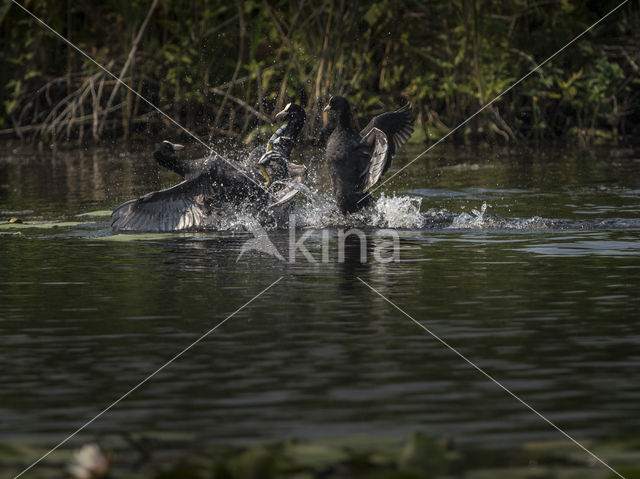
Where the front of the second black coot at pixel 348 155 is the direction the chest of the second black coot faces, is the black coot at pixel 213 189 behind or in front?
in front

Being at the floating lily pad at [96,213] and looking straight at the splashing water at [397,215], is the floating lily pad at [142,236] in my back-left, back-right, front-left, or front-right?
front-right

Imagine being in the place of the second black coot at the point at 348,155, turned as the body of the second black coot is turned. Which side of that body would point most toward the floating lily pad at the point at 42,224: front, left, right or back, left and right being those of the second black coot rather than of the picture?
front

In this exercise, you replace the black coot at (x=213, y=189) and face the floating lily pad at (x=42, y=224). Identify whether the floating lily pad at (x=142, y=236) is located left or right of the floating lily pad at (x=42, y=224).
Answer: left

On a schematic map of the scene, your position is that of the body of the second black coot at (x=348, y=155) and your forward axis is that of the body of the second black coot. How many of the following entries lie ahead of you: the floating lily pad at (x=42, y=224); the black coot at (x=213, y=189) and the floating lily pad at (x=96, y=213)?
3

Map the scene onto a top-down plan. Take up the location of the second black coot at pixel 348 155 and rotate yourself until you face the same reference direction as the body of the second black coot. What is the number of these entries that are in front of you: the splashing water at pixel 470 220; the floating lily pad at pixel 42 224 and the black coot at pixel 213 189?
2

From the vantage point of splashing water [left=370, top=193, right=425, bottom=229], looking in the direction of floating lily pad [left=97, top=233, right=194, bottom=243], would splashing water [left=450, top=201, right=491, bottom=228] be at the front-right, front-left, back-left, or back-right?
back-left

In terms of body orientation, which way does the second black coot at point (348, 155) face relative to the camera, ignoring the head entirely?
to the viewer's left

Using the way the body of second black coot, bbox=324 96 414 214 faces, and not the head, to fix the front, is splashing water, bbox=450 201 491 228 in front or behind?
behind

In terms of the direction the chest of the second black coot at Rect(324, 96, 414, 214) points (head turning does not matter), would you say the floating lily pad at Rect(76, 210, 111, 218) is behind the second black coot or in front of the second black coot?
in front

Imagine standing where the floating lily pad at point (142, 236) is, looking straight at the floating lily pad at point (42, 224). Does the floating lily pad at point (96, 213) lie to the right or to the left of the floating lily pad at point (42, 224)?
right
